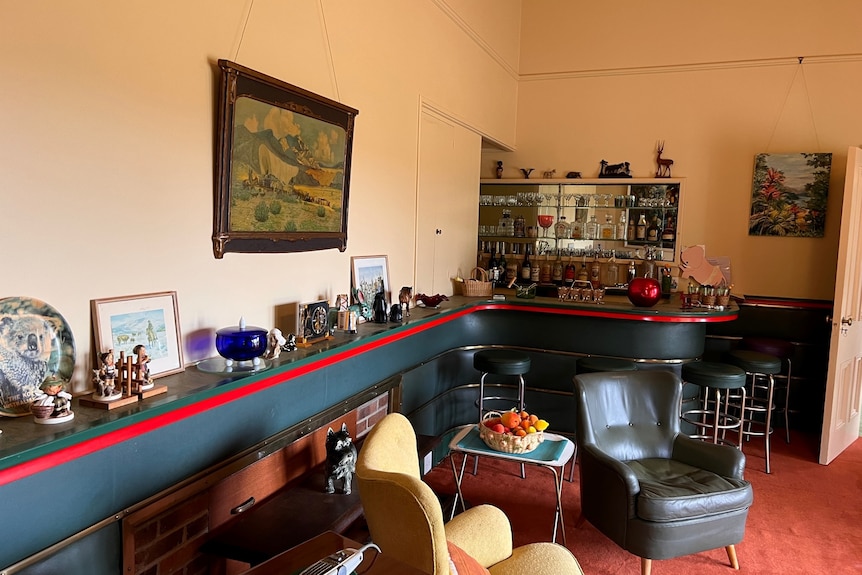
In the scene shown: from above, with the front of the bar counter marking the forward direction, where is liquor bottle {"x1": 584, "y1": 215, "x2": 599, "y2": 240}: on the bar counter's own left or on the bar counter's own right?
on the bar counter's own left

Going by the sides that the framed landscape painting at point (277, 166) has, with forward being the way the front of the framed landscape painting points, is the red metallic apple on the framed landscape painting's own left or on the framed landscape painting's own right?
on the framed landscape painting's own left

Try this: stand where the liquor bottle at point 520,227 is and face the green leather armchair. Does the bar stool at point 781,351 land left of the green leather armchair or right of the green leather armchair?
left

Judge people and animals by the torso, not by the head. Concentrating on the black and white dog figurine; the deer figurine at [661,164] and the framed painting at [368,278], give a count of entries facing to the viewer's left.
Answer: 1

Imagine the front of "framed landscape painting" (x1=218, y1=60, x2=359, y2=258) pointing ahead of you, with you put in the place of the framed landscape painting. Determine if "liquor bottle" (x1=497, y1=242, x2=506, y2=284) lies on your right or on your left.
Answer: on your left

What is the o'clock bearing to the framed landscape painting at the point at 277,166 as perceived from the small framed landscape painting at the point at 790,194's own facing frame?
The framed landscape painting is roughly at 1 o'clock from the small framed landscape painting.

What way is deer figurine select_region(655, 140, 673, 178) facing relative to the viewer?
to the viewer's left

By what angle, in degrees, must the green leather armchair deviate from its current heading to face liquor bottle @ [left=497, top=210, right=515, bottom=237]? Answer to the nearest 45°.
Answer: approximately 180°

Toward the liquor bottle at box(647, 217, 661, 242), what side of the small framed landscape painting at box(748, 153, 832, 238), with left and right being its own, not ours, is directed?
right

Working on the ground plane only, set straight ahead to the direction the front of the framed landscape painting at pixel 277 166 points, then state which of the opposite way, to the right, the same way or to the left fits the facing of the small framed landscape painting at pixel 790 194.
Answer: to the right

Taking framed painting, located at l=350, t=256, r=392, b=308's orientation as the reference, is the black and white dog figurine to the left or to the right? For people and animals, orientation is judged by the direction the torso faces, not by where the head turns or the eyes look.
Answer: on its right
